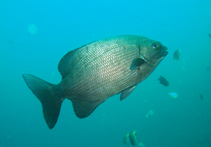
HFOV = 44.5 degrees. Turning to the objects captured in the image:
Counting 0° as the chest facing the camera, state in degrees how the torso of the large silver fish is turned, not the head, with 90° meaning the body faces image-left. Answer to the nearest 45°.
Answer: approximately 270°

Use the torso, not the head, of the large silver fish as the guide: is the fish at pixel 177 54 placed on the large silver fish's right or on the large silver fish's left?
on the large silver fish's left
